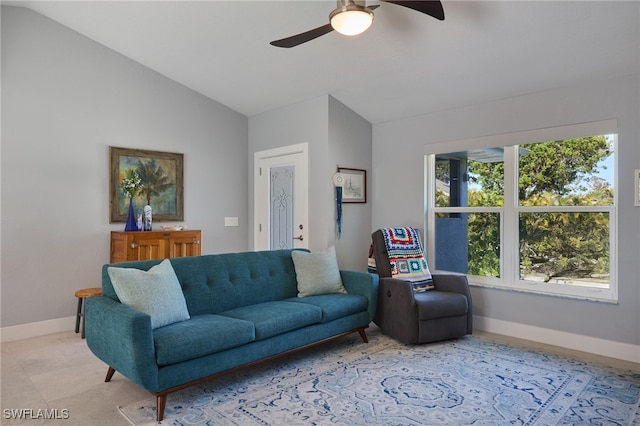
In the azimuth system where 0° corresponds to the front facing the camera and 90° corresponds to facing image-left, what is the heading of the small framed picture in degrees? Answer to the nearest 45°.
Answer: approximately 315°

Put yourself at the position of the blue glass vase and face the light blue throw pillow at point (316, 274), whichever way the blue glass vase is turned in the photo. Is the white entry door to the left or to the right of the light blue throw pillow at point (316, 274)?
left

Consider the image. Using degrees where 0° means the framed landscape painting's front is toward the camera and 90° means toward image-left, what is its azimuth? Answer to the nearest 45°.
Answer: approximately 315°

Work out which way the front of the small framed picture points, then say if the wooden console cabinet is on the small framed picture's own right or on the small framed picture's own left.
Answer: on the small framed picture's own right

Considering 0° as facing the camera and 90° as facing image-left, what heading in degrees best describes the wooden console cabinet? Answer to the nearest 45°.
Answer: approximately 315°

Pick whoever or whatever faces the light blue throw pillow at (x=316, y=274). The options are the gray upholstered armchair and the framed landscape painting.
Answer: the framed landscape painting

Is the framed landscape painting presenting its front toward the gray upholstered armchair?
no
